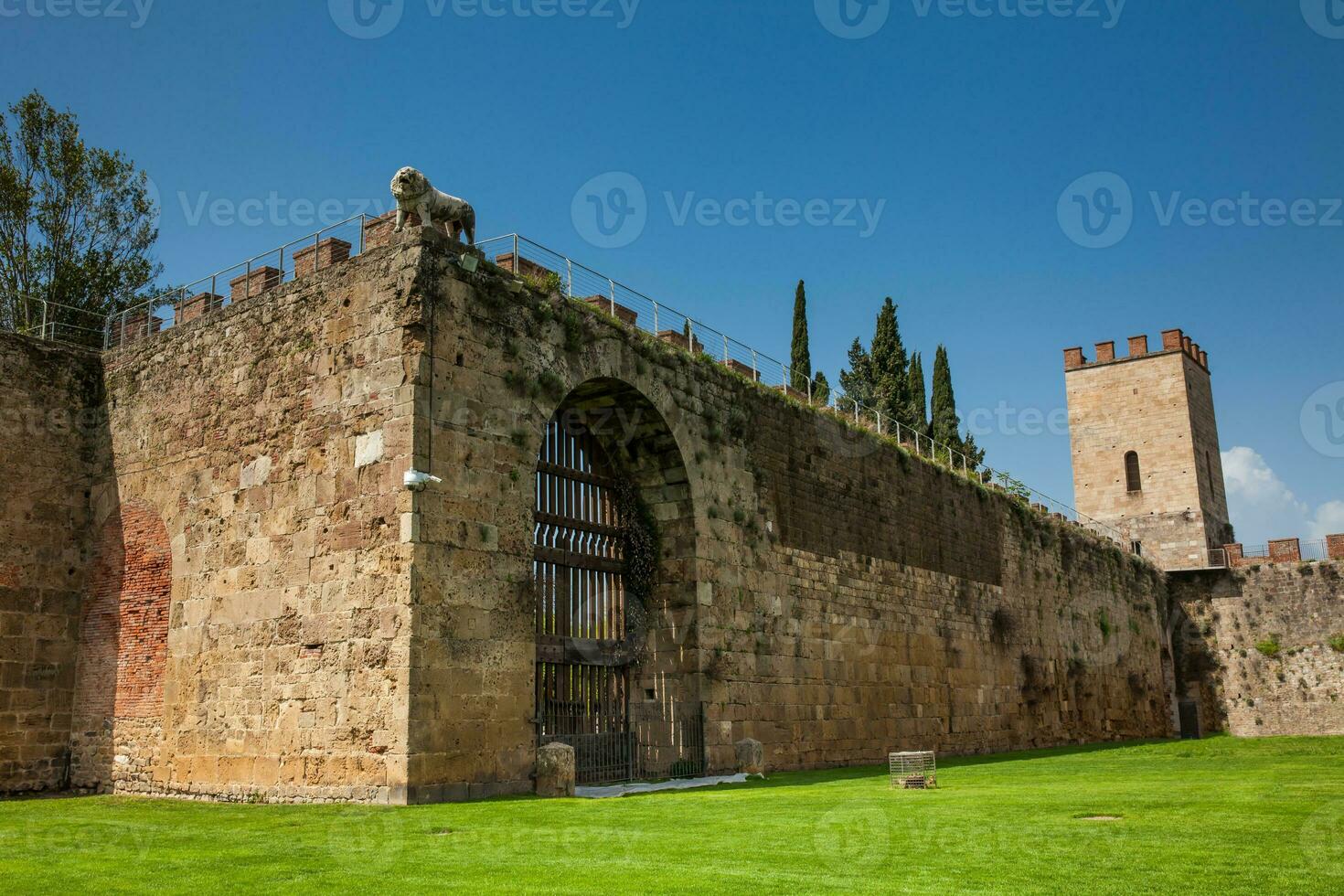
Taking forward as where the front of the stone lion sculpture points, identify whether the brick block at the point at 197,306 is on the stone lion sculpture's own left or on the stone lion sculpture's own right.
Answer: on the stone lion sculpture's own right

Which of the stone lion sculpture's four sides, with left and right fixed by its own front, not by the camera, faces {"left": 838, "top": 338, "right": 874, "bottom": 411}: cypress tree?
back

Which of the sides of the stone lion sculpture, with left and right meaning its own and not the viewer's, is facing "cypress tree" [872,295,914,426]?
back

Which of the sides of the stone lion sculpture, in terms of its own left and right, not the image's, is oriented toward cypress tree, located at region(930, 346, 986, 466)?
back

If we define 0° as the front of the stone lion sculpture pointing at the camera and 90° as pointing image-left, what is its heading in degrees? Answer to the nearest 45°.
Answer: approximately 45°
